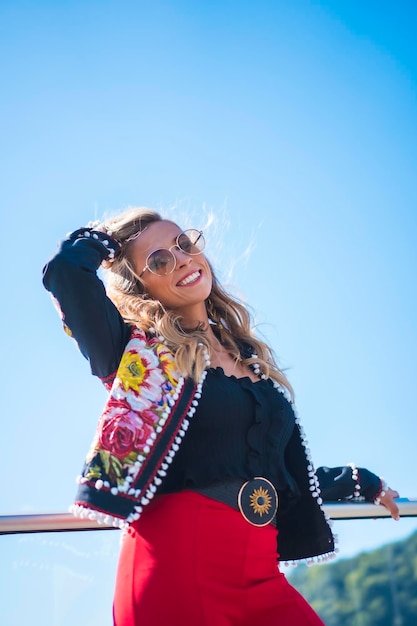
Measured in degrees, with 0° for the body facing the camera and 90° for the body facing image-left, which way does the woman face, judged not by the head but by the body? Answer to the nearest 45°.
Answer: approximately 315°
